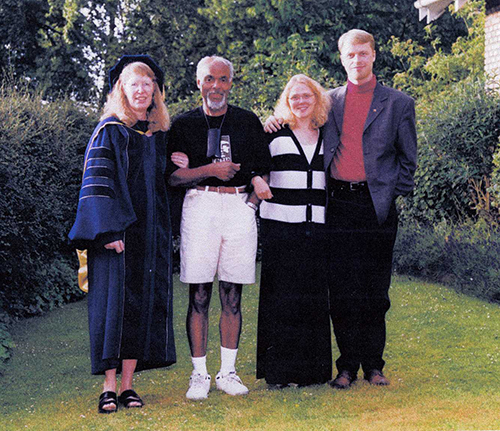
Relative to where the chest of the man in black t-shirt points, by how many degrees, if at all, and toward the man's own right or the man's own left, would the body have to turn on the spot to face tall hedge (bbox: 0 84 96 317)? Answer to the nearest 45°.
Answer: approximately 135° to the man's own right

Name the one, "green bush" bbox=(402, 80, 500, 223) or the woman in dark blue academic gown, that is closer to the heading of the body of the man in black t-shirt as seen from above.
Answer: the woman in dark blue academic gown

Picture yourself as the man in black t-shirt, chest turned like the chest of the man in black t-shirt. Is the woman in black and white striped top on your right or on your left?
on your left

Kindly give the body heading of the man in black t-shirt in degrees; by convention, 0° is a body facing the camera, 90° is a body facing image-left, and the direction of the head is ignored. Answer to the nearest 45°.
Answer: approximately 0°

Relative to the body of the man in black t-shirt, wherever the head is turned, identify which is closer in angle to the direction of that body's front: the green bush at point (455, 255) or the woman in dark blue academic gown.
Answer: the woman in dark blue academic gown
